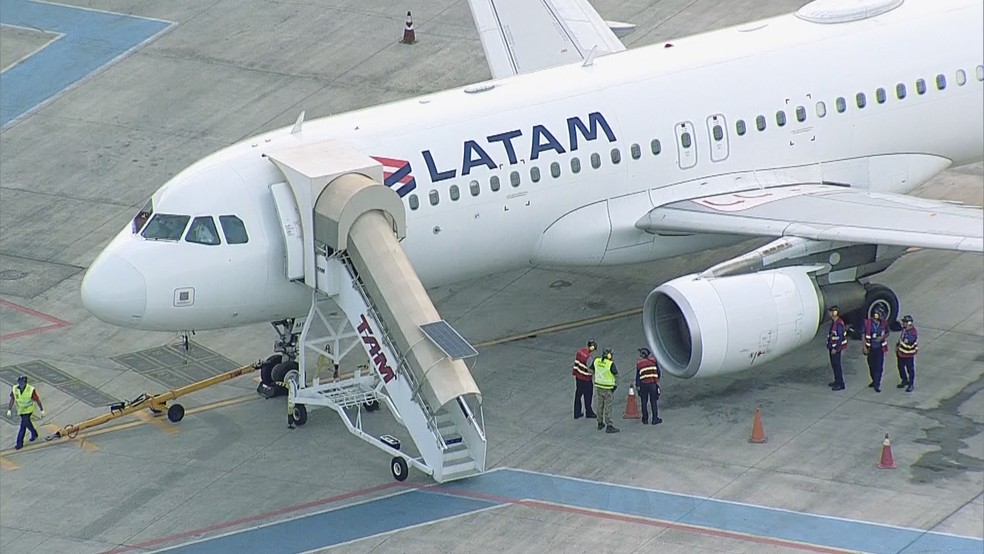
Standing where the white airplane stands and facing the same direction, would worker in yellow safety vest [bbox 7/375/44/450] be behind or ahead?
ahead

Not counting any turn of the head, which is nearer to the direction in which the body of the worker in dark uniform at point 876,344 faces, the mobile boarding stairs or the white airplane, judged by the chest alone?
the mobile boarding stairs

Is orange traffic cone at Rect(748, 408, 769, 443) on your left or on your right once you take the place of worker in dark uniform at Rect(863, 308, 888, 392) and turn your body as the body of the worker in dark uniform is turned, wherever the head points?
on your right

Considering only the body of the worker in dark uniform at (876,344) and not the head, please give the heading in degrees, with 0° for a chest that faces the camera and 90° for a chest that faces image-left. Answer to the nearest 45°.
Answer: approximately 0°

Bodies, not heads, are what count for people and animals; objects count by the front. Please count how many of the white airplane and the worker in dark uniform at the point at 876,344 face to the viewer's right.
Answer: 0

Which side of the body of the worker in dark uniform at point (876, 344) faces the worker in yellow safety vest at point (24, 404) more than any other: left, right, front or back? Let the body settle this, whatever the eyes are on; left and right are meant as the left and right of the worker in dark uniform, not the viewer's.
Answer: right

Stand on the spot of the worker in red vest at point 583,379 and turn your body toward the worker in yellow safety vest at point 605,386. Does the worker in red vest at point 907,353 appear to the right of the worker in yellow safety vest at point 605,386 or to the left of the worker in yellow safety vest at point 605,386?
left

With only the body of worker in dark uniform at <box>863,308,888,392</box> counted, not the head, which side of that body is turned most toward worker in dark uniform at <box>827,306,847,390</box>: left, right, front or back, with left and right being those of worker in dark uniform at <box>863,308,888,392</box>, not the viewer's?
right
